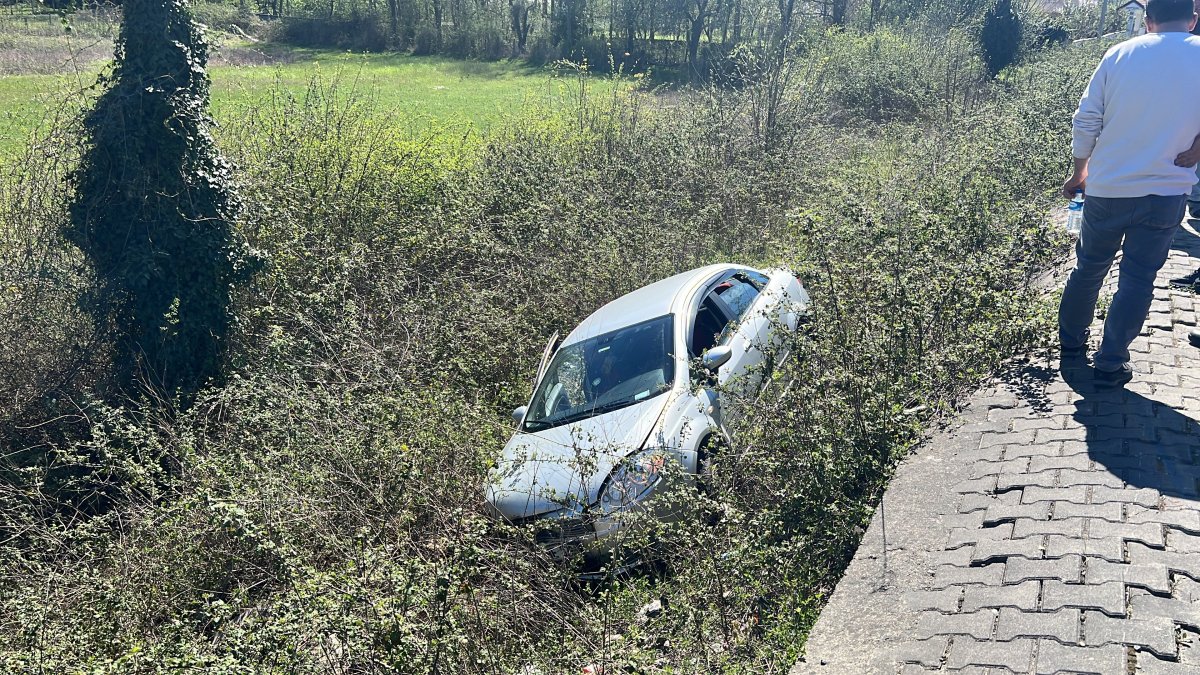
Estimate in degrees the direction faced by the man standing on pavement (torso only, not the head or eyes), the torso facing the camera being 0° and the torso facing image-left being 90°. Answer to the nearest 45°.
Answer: approximately 180°

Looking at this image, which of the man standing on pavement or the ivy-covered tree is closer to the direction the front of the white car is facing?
the ivy-covered tree

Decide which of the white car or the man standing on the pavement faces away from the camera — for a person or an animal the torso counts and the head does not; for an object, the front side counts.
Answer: the man standing on the pavement

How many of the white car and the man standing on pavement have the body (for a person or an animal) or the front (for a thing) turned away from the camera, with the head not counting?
1

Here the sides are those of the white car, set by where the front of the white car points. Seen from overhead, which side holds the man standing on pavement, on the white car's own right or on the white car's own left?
on the white car's own left

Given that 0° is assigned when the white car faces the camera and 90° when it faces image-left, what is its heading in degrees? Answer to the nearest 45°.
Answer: approximately 45°

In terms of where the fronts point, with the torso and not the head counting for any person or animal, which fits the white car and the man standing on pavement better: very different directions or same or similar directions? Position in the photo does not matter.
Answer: very different directions

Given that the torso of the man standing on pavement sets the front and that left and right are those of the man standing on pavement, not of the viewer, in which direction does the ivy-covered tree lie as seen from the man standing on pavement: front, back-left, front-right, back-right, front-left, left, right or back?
left

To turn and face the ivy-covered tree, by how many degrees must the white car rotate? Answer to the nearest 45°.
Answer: approximately 90° to its right

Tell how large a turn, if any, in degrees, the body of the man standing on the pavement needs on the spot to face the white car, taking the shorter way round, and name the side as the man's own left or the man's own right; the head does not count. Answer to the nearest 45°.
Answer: approximately 90° to the man's own left
